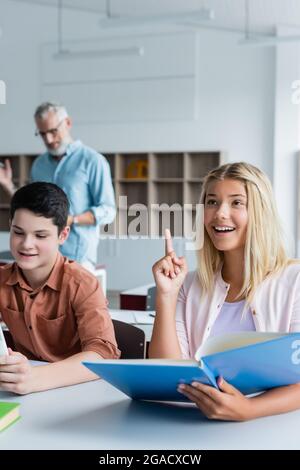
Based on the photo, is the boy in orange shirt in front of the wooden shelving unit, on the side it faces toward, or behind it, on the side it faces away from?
in front

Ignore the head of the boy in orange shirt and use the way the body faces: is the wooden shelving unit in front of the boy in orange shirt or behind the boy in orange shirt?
behind

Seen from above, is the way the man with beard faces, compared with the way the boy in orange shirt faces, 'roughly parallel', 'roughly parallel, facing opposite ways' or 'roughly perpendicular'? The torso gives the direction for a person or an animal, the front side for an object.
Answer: roughly parallel

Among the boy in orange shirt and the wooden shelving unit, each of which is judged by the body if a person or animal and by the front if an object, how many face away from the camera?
0

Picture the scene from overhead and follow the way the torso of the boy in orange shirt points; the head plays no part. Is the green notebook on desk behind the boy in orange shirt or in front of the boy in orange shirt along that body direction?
in front

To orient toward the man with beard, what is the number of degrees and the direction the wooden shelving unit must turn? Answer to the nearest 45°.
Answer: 0° — it already faces them

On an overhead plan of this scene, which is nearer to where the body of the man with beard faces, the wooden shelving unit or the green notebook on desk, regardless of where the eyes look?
the green notebook on desk

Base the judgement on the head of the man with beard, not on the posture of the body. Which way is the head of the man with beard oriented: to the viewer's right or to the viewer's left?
to the viewer's left

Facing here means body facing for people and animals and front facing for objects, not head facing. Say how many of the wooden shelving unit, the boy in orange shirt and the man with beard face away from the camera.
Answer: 0

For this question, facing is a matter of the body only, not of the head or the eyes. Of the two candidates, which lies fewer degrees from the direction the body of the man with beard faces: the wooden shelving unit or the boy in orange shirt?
the boy in orange shirt

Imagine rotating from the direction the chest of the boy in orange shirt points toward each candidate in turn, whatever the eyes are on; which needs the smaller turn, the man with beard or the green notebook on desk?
the green notebook on desk

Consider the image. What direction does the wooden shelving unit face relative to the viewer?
toward the camera

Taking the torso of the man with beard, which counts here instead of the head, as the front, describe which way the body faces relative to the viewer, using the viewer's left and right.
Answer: facing the viewer and to the left of the viewer

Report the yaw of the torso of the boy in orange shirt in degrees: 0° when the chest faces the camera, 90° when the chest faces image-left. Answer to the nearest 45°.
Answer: approximately 45°

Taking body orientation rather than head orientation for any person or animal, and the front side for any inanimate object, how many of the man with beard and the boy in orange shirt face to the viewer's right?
0

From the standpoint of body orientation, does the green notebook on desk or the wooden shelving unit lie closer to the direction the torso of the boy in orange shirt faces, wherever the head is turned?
the green notebook on desk

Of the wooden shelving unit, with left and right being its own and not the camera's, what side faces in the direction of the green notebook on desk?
front
